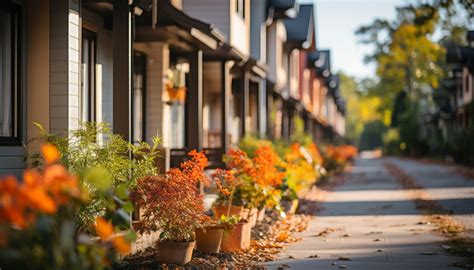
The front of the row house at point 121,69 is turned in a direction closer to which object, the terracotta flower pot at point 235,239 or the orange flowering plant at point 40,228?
the terracotta flower pot

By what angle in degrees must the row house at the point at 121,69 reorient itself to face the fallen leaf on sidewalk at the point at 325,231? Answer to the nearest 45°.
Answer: approximately 45° to its left

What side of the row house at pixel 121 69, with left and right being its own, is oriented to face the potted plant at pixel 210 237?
front

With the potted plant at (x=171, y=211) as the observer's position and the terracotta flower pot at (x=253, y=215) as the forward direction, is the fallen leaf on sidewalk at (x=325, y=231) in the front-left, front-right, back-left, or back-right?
front-right

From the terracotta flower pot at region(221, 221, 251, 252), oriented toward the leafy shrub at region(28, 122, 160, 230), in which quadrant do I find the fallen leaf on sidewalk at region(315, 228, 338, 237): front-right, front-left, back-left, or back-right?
back-right

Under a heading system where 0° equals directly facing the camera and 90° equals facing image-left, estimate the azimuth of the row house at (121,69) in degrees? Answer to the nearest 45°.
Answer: approximately 315°

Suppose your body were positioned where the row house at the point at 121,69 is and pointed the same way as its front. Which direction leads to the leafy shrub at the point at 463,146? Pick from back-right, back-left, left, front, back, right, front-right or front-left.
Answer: left
